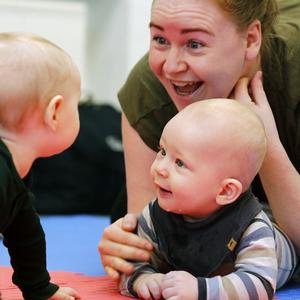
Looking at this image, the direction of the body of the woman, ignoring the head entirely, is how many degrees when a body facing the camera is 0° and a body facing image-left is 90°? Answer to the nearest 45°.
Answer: approximately 45°

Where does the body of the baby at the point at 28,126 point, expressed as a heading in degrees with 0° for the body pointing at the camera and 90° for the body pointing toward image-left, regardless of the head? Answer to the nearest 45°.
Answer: approximately 225°

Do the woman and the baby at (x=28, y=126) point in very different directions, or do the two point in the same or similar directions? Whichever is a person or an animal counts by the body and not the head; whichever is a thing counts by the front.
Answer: very different directions

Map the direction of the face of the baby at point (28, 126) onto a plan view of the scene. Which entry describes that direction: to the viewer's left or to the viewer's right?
to the viewer's right

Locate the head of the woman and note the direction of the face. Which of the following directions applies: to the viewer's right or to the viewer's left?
to the viewer's left

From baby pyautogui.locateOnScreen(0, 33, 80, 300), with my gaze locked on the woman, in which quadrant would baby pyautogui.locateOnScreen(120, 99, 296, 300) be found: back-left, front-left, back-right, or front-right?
front-right
